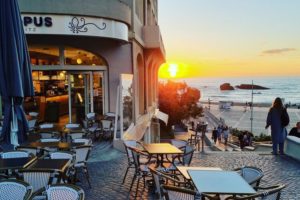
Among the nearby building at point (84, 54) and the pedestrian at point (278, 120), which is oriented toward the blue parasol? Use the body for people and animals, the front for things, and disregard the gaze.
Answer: the nearby building

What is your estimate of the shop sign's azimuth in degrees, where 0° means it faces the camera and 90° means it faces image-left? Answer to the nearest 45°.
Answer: approximately 0°

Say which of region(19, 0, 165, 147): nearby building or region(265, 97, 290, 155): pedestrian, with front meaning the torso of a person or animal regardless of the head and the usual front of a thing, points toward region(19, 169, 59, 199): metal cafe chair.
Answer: the nearby building

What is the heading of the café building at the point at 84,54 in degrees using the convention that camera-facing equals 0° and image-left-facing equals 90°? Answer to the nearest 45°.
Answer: approximately 0°

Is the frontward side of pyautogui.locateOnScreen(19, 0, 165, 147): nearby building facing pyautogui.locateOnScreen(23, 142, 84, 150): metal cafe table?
yes

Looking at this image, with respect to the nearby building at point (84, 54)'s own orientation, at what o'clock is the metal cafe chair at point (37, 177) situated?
The metal cafe chair is roughly at 12 o'clock from the nearby building.

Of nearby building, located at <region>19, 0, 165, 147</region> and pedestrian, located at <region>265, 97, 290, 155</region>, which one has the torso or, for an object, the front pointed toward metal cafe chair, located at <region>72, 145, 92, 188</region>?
the nearby building
